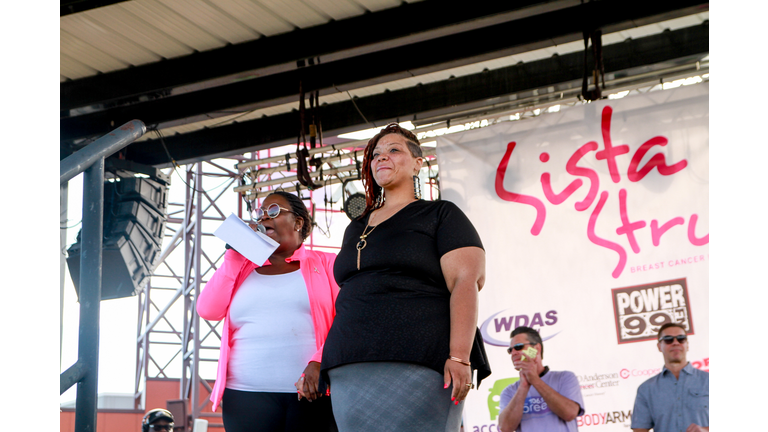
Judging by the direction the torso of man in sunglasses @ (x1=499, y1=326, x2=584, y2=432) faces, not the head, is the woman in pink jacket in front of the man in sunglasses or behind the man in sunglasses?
in front

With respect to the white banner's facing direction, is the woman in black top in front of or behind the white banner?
in front

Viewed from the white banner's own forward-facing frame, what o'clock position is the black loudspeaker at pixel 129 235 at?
The black loudspeaker is roughly at 2 o'clock from the white banner.

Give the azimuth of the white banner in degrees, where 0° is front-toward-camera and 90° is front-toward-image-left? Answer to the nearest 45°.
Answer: approximately 45°

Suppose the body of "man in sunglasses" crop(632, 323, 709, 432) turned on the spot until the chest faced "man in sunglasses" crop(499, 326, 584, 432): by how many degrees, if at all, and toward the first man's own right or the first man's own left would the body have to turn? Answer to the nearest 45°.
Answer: approximately 90° to the first man's own right

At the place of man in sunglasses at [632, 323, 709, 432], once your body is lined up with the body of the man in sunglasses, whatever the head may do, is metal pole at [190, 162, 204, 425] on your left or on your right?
on your right

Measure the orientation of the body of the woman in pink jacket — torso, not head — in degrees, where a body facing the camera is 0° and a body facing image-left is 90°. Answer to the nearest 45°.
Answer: approximately 45°

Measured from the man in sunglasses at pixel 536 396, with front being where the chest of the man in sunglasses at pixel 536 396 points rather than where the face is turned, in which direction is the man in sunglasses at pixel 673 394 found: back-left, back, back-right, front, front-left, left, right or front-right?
back-left
